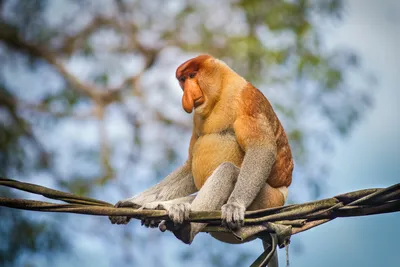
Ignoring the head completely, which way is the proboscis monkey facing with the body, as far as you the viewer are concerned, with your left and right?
facing the viewer and to the left of the viewer
